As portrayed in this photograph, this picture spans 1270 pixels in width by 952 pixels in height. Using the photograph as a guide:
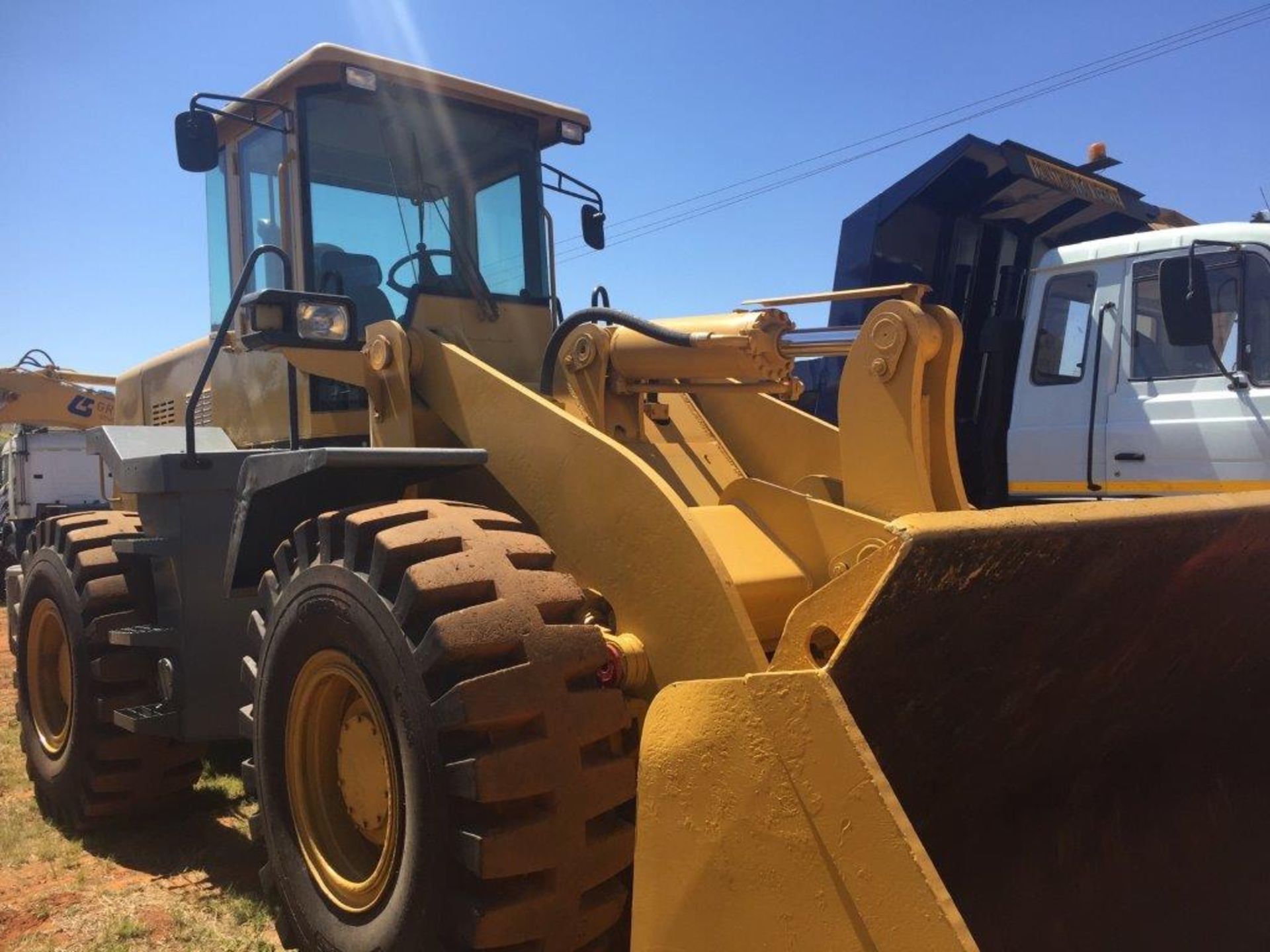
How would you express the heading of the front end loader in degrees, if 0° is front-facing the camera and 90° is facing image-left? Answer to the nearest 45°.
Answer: approximately 315°

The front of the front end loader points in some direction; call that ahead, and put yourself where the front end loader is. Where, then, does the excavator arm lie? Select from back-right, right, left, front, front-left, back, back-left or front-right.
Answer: back

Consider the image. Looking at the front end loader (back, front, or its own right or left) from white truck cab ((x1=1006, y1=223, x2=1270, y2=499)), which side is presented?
left

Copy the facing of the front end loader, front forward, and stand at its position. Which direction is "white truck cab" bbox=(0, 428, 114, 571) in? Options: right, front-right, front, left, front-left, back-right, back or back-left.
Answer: back

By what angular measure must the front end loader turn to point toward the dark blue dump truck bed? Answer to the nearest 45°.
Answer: approximately 90° to its left
